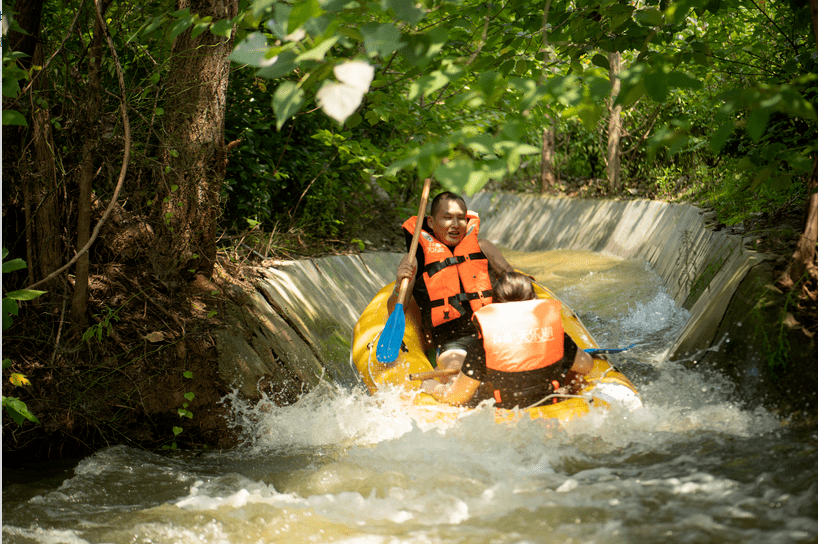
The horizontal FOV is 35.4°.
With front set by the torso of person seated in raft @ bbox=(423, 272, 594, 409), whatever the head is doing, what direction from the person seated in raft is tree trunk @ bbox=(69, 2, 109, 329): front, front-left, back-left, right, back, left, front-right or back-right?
left

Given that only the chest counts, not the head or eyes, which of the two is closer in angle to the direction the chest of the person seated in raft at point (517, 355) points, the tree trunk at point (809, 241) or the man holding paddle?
the man holding paddle

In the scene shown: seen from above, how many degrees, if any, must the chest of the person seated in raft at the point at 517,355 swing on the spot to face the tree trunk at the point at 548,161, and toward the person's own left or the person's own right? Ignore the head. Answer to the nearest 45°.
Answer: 0° — they already face it

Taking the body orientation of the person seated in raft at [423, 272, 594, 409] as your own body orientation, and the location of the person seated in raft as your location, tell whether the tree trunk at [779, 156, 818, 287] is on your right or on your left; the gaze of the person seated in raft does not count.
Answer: on your right

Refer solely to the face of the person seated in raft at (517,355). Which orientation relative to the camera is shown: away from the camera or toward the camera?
away from the camera

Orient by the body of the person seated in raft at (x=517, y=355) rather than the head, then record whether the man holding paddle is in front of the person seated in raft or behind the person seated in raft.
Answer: in front

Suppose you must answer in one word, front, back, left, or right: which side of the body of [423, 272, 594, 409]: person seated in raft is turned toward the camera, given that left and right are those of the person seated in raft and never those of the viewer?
back

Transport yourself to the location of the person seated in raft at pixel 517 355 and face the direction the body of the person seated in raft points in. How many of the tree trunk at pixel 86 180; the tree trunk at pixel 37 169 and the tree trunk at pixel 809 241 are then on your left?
2

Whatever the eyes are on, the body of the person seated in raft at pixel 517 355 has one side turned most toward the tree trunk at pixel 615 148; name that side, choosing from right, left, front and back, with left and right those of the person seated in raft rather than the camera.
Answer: front

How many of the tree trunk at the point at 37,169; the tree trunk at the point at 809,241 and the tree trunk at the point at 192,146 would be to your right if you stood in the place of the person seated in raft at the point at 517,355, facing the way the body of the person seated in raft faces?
1
